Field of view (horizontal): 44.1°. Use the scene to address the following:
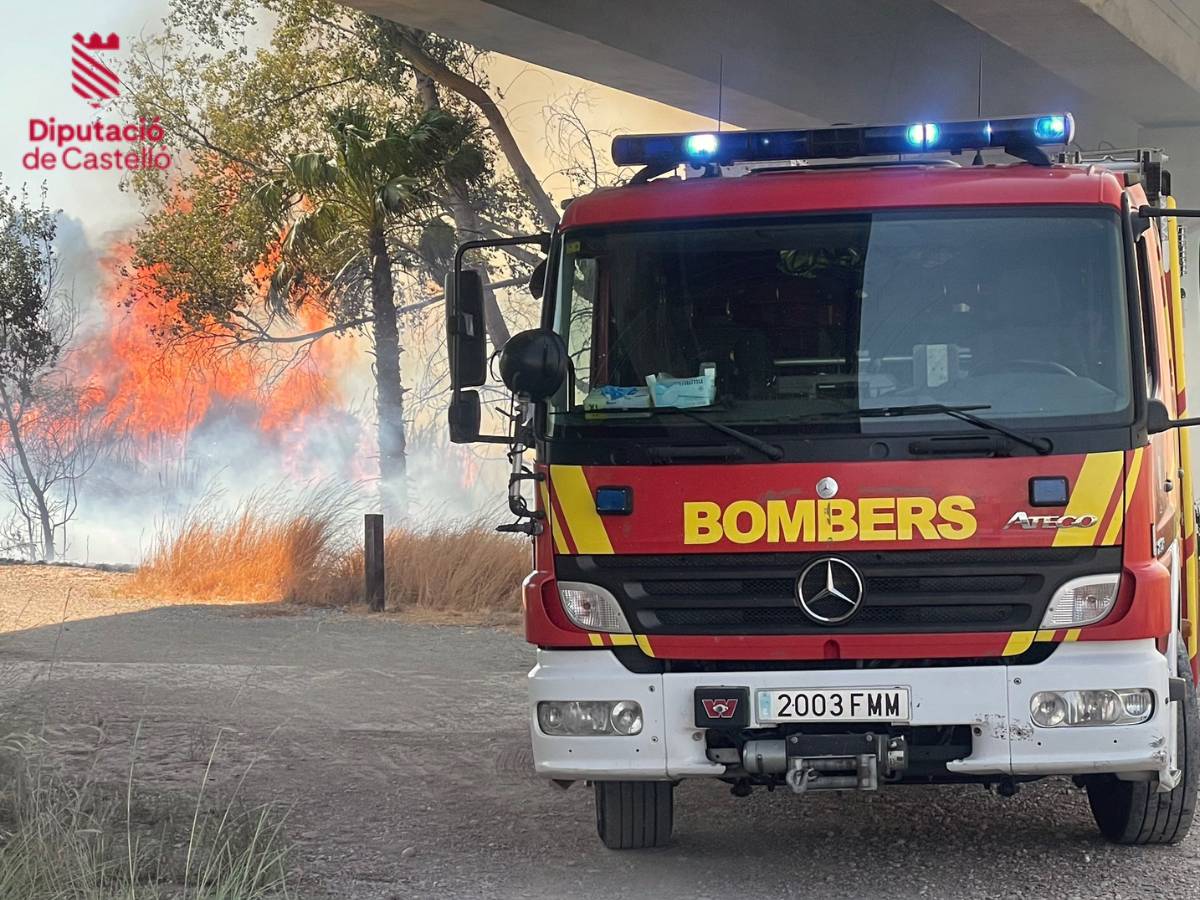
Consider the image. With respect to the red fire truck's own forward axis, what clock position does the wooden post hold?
The wooden post is roughly at 5 o'clock from the red fire truck.

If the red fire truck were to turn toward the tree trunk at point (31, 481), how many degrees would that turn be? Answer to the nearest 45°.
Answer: approximately 135° to its right

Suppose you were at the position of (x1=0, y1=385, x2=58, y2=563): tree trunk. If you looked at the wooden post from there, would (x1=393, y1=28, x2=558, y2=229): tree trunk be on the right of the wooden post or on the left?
left

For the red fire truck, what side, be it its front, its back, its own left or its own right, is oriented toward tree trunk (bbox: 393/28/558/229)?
back

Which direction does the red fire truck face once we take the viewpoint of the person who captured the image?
facing the viewer

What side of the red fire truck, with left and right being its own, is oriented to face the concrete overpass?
back

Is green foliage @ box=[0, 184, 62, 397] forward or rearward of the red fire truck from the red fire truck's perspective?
rearward

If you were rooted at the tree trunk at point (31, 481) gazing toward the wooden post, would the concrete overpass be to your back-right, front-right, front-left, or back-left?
front-left

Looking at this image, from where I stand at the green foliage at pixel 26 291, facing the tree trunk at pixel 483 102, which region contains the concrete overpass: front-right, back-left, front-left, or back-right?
front-right
